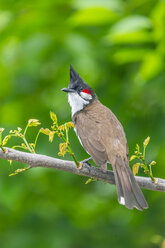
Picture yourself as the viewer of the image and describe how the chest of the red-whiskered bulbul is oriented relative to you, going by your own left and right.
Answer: facing away from the viewer and to the left of the viewer
